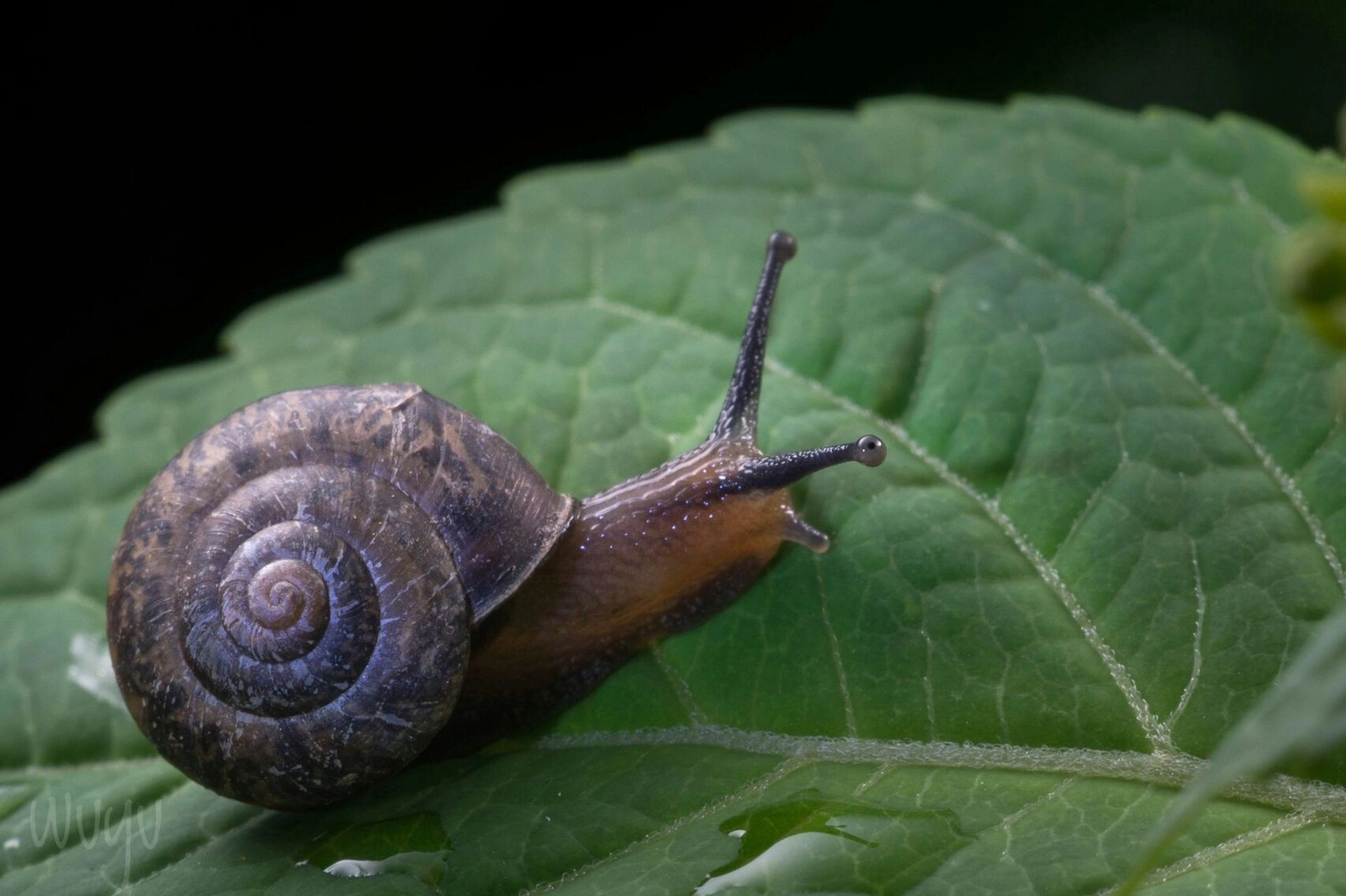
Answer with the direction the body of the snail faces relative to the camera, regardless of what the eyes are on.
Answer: to the viewer's right

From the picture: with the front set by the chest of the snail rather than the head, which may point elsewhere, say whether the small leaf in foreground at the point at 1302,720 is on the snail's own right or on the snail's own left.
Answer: on the snail's own right
